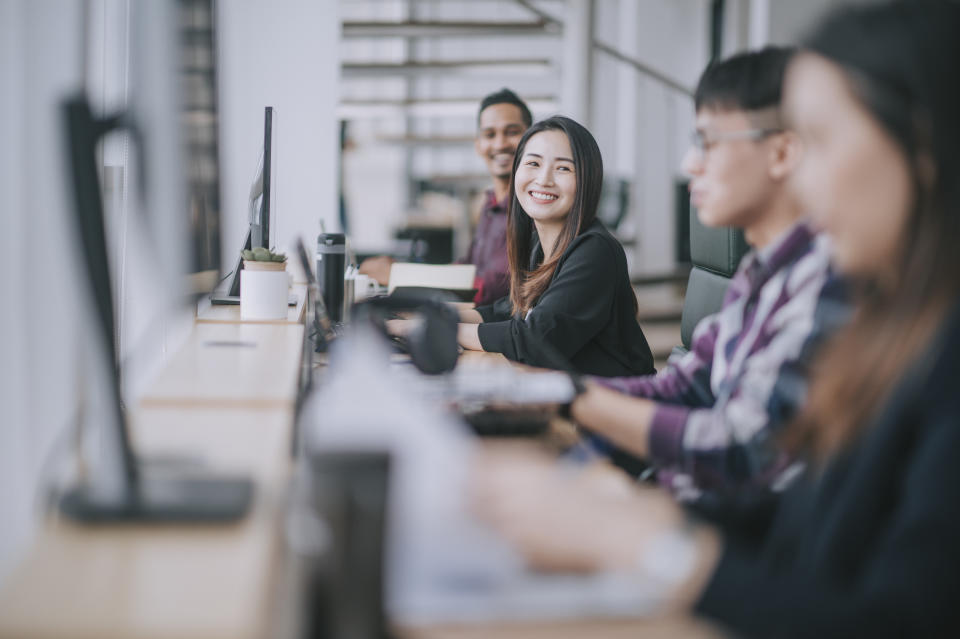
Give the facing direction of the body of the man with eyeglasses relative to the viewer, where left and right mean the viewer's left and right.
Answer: facing to the left of the viewer

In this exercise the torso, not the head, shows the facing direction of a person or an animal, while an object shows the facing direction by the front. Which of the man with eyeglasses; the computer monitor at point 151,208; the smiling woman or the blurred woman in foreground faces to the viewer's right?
the computer monitor

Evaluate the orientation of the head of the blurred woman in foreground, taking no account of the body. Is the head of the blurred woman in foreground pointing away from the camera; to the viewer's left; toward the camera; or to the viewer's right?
to the viewer's left

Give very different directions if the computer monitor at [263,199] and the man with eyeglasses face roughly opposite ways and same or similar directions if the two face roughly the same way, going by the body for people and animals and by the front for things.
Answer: very different directions

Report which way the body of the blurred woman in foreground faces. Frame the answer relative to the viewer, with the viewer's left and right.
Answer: facing to the left of the viewer

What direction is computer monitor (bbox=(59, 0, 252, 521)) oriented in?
to the viewer's right

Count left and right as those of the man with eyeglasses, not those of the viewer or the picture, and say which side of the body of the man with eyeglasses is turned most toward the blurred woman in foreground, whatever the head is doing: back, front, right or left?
left

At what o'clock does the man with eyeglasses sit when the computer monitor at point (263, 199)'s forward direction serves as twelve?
The man with eyeglasses is roughly at 2 o'clock from the computer monitor.

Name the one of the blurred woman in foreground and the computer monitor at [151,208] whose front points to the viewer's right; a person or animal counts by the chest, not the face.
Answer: the computer monitor

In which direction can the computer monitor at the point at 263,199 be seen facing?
to the viewer's right

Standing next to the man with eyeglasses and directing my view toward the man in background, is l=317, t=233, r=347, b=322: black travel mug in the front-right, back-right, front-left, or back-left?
front-left

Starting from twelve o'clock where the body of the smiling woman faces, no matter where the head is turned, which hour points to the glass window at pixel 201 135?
The glass window is roughly at 11 o'clock from the smiling woman.
